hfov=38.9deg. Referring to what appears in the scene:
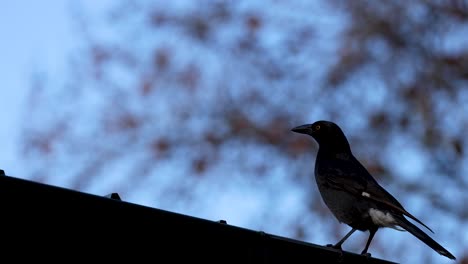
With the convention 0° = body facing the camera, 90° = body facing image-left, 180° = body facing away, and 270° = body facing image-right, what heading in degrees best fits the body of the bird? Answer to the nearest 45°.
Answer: approximately 90°
